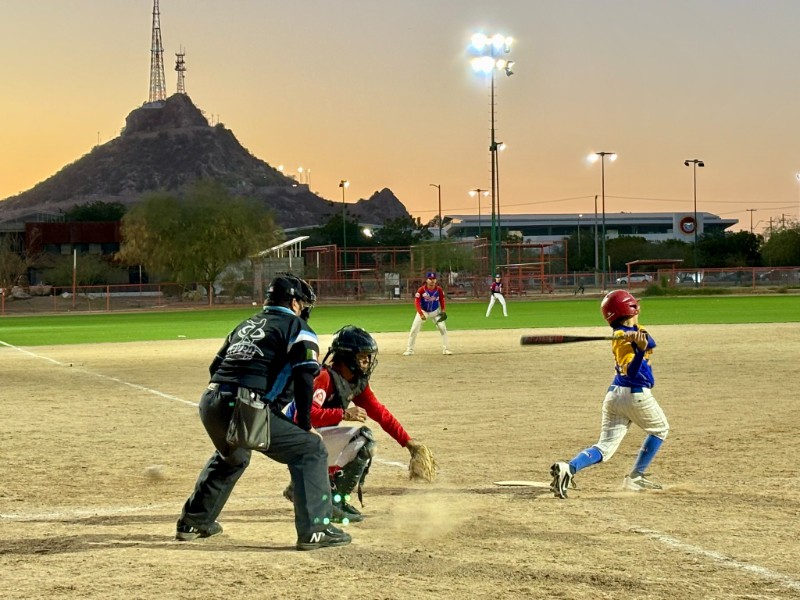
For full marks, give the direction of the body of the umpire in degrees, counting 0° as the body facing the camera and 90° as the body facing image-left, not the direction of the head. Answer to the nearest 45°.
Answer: approximately 225°

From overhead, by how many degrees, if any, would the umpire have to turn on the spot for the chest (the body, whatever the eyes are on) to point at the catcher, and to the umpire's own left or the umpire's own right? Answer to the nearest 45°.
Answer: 0° — they already face them
